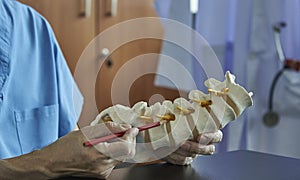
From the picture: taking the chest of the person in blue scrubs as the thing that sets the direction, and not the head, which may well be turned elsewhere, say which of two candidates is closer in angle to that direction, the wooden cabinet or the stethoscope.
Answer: the stethoscope

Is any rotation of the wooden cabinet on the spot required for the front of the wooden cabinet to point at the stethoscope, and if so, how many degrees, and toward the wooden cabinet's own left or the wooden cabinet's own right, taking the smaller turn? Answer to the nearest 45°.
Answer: approximately 45° to the wooden cabinet's own left

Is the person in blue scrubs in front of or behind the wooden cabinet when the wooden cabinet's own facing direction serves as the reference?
in front

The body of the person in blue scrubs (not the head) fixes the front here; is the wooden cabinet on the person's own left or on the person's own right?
on the person's own left

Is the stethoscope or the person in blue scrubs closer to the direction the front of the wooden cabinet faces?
the person in blue scrubs

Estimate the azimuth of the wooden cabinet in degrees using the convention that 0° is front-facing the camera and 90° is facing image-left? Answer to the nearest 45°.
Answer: approximately 0°

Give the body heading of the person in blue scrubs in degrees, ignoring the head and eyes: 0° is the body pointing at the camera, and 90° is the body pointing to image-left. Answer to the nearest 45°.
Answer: approximately 315°

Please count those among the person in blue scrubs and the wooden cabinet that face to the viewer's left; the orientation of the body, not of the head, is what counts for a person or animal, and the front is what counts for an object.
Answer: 0
